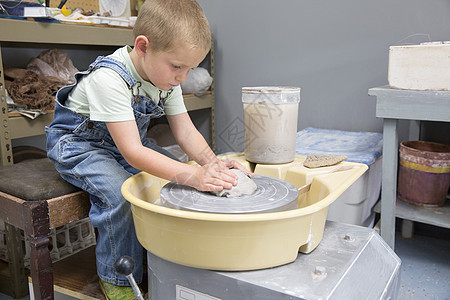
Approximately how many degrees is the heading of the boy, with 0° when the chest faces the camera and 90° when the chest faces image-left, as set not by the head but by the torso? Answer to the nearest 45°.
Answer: approximately 315°

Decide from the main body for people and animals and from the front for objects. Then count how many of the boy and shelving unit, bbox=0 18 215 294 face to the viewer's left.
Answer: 0

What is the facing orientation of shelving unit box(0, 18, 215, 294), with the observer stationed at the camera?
facing the viewer and to the right of the viewer

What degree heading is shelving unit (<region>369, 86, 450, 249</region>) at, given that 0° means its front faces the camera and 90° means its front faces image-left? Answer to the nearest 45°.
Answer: approximately 45°
